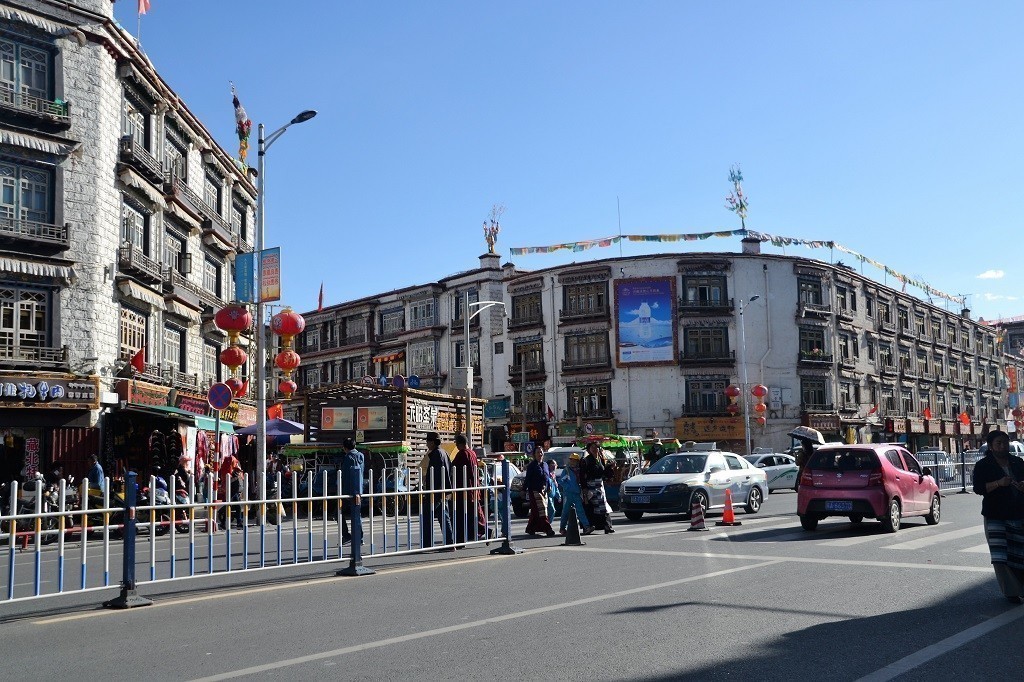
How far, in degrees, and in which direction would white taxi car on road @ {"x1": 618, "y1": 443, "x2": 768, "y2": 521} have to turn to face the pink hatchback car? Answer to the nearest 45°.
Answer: approximately 90° to its left

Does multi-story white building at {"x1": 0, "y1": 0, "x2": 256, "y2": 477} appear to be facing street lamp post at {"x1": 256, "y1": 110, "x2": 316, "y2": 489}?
yes

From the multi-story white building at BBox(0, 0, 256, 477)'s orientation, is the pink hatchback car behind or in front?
in front

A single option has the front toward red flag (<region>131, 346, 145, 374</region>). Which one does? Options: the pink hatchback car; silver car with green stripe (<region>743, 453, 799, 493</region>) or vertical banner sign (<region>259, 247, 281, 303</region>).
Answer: the silver car with green stripe

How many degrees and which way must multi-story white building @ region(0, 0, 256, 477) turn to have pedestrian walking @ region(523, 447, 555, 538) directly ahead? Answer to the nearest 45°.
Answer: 0° — it already faces them

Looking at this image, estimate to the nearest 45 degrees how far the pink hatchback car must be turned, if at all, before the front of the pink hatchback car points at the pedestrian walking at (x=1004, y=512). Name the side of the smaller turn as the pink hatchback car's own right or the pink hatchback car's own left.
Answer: approximately 135° to the pink hatchback car's own right

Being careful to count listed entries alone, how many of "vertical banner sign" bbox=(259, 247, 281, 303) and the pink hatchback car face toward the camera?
1

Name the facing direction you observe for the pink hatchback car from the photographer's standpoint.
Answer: facing away from the viewer and to the right of the viewer

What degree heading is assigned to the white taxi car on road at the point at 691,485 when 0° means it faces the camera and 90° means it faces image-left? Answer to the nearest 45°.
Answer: approximately 45°

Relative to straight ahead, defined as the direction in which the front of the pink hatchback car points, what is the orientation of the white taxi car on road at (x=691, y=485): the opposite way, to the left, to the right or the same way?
the opposite way

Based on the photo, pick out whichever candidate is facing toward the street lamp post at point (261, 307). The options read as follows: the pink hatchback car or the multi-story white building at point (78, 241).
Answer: the multi-story white building

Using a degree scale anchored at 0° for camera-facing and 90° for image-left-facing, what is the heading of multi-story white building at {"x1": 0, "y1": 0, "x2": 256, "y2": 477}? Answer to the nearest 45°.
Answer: approximately 315°

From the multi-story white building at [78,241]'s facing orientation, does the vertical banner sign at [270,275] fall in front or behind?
in front
